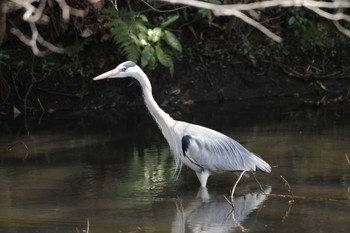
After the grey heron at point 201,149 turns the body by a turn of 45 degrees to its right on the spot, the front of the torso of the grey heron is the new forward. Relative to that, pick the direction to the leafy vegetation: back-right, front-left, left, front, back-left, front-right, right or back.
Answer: front-right

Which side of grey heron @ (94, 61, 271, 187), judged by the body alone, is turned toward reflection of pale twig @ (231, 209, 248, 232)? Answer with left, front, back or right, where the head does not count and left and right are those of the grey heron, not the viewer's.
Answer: left

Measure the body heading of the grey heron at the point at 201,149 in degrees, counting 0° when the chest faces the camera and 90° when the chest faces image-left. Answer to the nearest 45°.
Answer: approximately 90°
